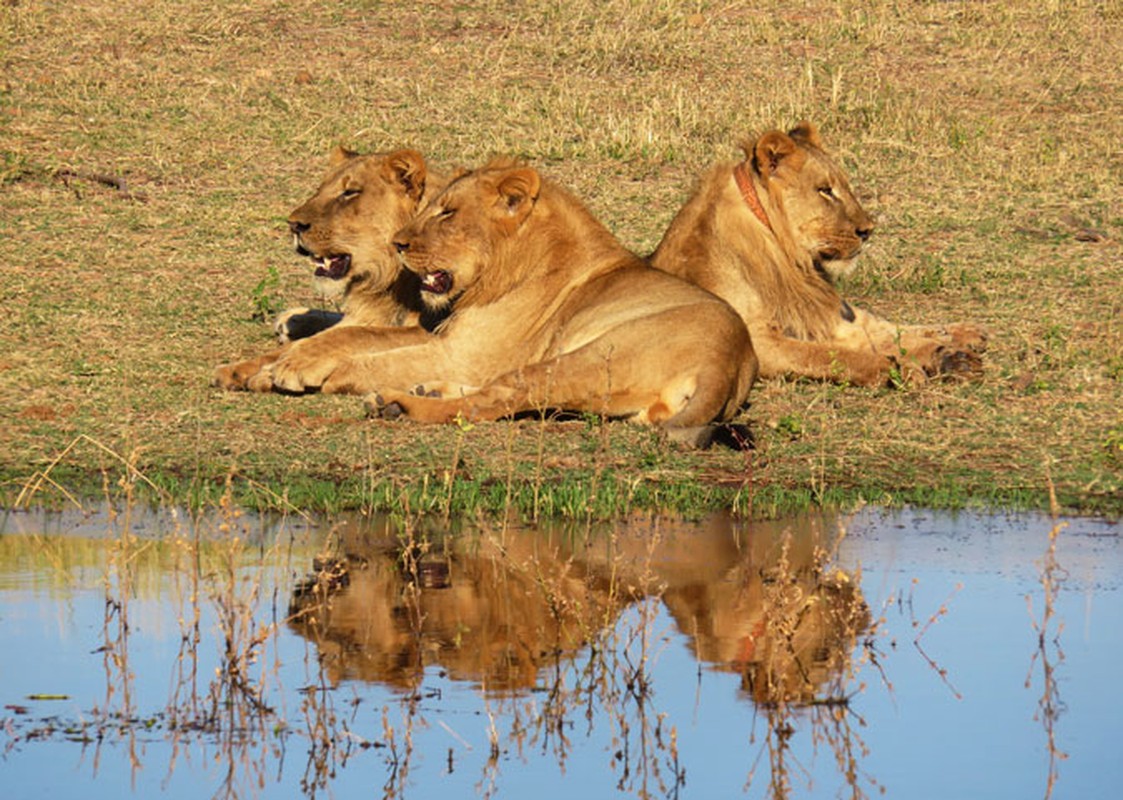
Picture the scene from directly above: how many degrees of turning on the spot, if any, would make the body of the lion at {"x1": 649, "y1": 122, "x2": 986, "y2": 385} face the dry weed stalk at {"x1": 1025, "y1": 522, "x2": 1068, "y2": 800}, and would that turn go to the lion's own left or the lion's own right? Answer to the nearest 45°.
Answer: approximately 90° to the lion's own right

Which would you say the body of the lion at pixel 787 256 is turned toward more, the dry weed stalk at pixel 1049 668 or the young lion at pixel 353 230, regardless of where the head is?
the dry weed stalk

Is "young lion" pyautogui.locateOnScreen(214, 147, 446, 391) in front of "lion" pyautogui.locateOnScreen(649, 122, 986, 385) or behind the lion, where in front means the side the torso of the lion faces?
behind

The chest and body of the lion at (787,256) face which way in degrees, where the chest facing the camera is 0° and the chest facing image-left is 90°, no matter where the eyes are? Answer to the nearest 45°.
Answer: approximately 270°
